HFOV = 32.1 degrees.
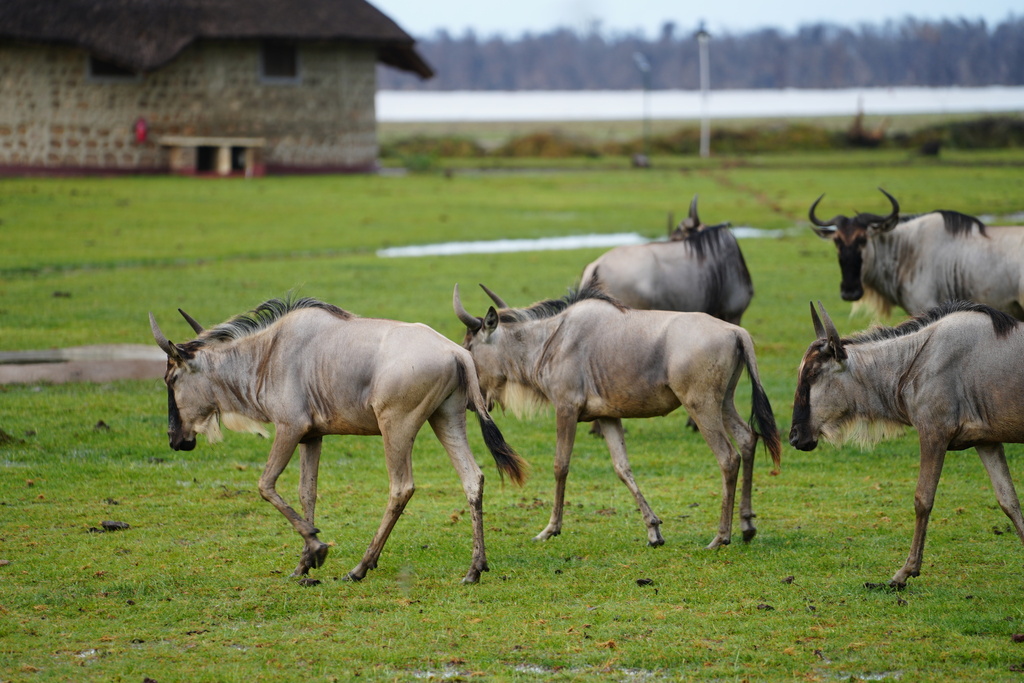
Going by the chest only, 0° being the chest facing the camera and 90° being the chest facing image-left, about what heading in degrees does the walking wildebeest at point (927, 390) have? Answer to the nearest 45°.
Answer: approximately 90°

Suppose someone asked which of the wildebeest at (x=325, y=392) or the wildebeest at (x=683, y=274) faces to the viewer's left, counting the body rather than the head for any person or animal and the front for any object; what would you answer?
the wildebeest at (x=325, y=392)

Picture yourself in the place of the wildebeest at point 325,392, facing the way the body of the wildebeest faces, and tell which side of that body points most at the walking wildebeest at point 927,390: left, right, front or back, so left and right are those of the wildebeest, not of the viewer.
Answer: back

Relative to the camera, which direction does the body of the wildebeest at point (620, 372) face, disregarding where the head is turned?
to the viewer's left

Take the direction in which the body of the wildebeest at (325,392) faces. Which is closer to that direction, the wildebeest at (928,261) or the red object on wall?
the red object on wall

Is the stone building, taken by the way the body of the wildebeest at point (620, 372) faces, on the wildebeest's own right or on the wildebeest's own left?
on the wildebeest's own right

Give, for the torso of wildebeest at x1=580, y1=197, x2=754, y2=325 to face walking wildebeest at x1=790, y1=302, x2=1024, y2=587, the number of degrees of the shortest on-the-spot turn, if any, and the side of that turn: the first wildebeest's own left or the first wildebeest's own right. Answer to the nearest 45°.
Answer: approximately 90° to the first wildebeest's own right

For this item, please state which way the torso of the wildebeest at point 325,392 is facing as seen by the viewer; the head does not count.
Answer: to the viewer's left

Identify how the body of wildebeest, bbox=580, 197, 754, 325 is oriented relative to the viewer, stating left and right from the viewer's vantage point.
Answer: facing to the right of the viewer

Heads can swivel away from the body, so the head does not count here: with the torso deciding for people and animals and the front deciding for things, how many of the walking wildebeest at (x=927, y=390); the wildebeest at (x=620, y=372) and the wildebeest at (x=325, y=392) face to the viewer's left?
3

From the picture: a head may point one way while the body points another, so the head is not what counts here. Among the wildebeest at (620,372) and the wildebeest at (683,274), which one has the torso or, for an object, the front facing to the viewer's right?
the wildebeest at (683,274)
